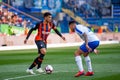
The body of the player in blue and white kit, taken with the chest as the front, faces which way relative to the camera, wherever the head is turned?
to the viewer's left
